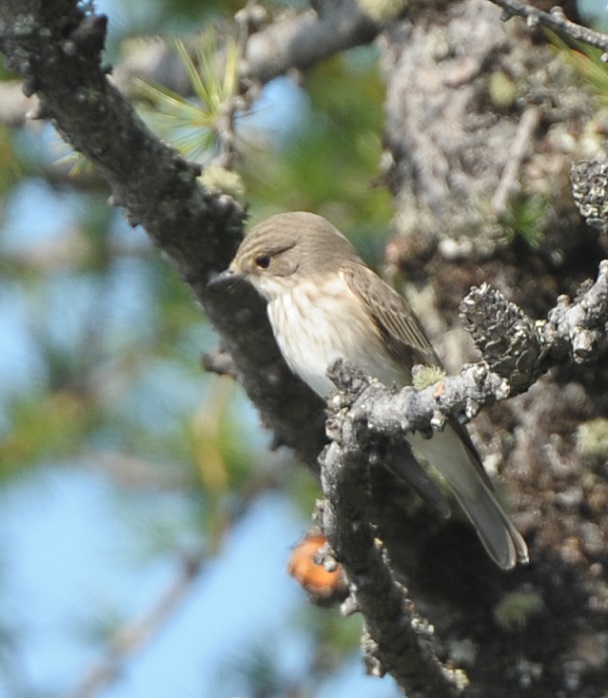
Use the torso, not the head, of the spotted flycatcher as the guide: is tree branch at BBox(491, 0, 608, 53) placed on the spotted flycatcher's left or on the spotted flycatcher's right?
on the spotted flycatcher's left

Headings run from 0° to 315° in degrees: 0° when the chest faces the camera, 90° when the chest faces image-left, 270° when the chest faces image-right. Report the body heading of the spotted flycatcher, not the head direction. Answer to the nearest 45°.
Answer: approximately 45°
